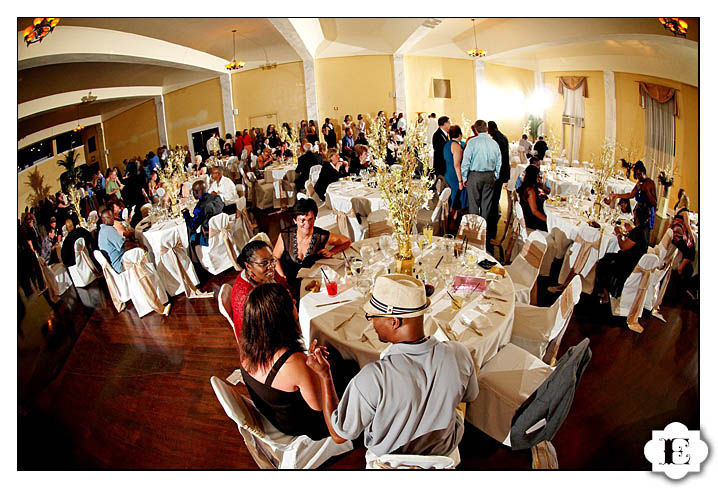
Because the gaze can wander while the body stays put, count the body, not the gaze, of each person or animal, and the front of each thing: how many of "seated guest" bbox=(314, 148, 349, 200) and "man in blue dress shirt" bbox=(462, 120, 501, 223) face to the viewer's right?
1

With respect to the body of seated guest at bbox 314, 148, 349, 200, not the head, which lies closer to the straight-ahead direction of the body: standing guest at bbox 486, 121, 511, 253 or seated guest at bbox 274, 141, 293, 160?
the standing guest

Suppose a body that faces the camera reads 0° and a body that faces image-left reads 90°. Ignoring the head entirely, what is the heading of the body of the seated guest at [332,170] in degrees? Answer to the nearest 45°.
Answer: approximately 270°

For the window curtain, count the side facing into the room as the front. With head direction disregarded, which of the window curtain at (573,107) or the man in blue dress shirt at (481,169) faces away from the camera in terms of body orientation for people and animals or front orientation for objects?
the man in blue dress shirt

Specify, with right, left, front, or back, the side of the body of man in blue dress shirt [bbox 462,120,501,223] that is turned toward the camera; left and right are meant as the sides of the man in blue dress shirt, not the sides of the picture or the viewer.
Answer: back

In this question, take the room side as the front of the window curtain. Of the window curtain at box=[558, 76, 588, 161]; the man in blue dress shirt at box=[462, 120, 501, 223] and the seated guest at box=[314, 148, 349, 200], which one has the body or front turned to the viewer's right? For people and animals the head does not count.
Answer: the seated guest

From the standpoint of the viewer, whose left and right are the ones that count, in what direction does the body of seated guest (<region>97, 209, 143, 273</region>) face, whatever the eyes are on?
facing to the right of the viewer

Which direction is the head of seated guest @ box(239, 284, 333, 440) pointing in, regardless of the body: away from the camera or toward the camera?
away from the camera

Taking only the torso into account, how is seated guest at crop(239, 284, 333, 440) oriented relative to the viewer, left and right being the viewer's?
facing away from the viewer and to the right of the viewer
